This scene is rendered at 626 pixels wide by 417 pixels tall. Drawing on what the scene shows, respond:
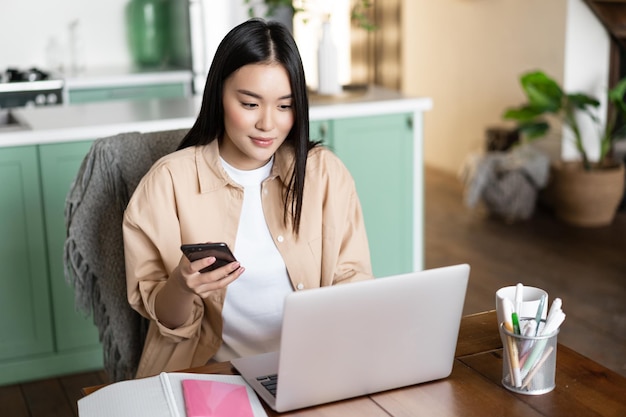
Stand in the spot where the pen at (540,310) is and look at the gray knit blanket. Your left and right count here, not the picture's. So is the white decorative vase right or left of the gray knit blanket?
right

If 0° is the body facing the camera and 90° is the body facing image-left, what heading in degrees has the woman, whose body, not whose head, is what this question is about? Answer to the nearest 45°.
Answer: approximately 0°

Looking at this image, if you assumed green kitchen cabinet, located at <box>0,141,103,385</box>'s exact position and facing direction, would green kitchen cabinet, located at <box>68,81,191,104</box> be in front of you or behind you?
behind

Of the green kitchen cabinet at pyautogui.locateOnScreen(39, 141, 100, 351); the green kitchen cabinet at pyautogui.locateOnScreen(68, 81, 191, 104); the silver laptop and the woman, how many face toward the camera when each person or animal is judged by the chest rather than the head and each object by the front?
3

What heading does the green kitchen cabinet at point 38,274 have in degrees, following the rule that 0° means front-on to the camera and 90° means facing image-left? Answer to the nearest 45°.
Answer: approximately 0°

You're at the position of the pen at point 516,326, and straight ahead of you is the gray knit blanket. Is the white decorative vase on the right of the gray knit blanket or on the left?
right
